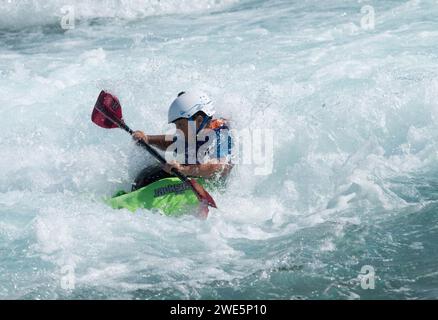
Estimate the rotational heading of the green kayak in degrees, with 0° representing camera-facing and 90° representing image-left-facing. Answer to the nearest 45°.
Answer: approximately 90°

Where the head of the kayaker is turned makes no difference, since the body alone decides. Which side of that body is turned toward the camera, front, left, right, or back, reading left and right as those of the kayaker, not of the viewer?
left
